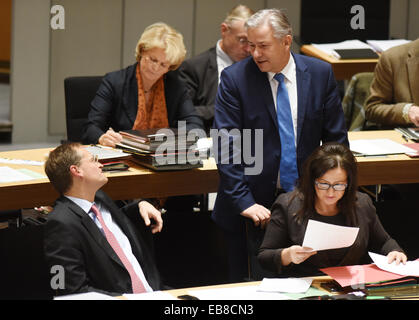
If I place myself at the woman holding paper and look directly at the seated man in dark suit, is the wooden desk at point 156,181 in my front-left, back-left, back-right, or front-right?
front-right

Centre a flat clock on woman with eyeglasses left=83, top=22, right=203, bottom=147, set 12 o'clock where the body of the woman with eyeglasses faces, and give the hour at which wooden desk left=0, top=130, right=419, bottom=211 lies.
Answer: The wooden desk is roughly at 12 o'clock from the woman with eyeglasses.

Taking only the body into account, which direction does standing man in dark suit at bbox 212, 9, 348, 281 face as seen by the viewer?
toward the camera

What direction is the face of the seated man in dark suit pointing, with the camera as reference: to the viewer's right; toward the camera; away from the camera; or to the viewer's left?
to the viewer's right

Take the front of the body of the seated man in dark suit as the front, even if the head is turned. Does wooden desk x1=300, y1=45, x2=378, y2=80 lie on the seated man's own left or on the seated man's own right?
on the seated man's own left

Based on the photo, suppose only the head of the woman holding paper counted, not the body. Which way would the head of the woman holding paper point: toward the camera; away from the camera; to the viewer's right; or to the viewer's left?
toward the camera

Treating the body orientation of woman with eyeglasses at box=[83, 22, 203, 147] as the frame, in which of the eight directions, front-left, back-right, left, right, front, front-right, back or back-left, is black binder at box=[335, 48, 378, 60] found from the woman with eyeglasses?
back-left

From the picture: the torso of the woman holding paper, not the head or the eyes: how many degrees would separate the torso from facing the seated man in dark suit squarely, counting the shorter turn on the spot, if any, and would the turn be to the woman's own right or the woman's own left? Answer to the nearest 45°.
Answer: approximately 90° to the woman's own right

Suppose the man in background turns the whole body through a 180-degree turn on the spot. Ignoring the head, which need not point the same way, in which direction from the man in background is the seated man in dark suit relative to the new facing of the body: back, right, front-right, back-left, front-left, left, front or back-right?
back-left

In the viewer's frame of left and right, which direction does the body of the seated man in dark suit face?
facing the viewer and to the right of the viewer

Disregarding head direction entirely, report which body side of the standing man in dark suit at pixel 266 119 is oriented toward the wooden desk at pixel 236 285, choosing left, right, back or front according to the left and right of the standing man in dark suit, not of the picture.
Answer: front

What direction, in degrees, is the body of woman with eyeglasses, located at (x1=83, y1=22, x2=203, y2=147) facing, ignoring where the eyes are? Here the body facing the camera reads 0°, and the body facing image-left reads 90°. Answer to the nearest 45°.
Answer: approximately 0°

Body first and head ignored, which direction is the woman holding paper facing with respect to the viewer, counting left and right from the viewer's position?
facing the viewer

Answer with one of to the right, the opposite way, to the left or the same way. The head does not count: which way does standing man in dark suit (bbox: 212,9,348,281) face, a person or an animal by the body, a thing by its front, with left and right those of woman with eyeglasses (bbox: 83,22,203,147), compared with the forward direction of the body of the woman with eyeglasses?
the same way

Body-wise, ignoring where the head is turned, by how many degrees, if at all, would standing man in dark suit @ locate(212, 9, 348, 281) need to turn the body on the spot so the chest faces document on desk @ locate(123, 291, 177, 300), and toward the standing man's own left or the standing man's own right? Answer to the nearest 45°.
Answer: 0° — they already face it

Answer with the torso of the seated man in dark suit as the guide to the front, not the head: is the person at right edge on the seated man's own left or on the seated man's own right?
on the seated man's own left

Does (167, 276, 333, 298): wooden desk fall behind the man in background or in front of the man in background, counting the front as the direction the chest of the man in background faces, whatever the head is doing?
in front

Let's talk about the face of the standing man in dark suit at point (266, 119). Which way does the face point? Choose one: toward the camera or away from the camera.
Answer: toward the camera

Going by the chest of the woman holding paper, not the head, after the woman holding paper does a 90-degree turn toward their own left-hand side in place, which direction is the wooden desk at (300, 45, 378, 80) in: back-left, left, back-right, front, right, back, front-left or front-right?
left

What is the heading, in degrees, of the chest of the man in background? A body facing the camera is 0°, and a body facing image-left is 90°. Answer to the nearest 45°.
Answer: approximately 315°
